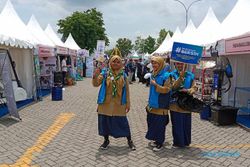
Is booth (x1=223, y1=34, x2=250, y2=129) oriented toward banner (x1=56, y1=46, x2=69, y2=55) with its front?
no

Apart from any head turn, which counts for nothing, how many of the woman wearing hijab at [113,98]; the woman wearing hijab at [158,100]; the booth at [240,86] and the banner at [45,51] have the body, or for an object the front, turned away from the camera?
0

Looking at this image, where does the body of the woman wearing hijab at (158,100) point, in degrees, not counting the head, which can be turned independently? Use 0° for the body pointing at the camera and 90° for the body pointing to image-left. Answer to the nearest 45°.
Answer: approximately 45°

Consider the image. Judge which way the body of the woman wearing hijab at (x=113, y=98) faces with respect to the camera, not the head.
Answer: toward the camera

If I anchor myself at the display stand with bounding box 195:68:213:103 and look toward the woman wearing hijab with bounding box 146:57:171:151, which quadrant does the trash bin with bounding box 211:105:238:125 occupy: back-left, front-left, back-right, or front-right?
front-left

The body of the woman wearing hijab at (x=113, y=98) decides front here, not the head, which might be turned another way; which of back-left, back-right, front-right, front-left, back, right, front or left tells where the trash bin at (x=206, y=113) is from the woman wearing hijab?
back-left

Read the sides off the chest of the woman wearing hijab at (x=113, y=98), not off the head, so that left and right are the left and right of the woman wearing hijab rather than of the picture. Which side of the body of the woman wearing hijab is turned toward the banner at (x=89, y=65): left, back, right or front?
back

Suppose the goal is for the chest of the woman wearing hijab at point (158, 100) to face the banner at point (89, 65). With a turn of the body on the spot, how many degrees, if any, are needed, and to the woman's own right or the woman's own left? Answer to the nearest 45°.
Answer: approximately 135° to the woman's own right

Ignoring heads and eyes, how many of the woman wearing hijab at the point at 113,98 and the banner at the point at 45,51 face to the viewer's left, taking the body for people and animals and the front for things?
0

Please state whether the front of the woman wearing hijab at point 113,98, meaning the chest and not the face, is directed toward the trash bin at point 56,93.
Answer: no

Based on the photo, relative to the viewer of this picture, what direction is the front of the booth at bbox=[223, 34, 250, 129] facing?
facing the viewer and to the left of the viewer

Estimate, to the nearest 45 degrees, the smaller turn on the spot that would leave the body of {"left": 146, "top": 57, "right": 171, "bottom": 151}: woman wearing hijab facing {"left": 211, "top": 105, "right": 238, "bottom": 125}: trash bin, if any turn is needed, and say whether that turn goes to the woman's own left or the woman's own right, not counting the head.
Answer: approximately 180°
